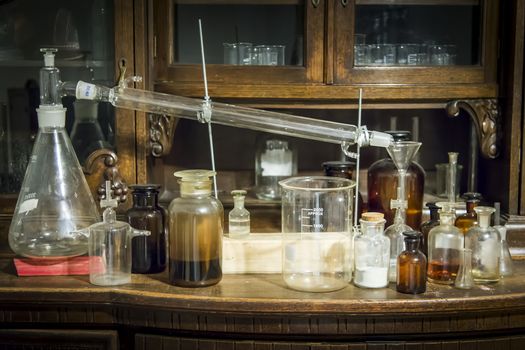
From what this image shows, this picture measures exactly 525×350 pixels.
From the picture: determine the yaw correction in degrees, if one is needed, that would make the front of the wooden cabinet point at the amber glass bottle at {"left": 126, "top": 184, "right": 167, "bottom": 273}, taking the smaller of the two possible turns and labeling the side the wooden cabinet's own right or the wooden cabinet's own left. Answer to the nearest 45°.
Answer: approximately 45° to the wooden cabinet's own right

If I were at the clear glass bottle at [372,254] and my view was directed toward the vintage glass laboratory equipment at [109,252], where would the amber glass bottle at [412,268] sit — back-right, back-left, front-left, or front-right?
back-left

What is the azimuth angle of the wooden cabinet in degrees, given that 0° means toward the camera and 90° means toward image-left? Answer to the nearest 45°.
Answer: approximately 0°
